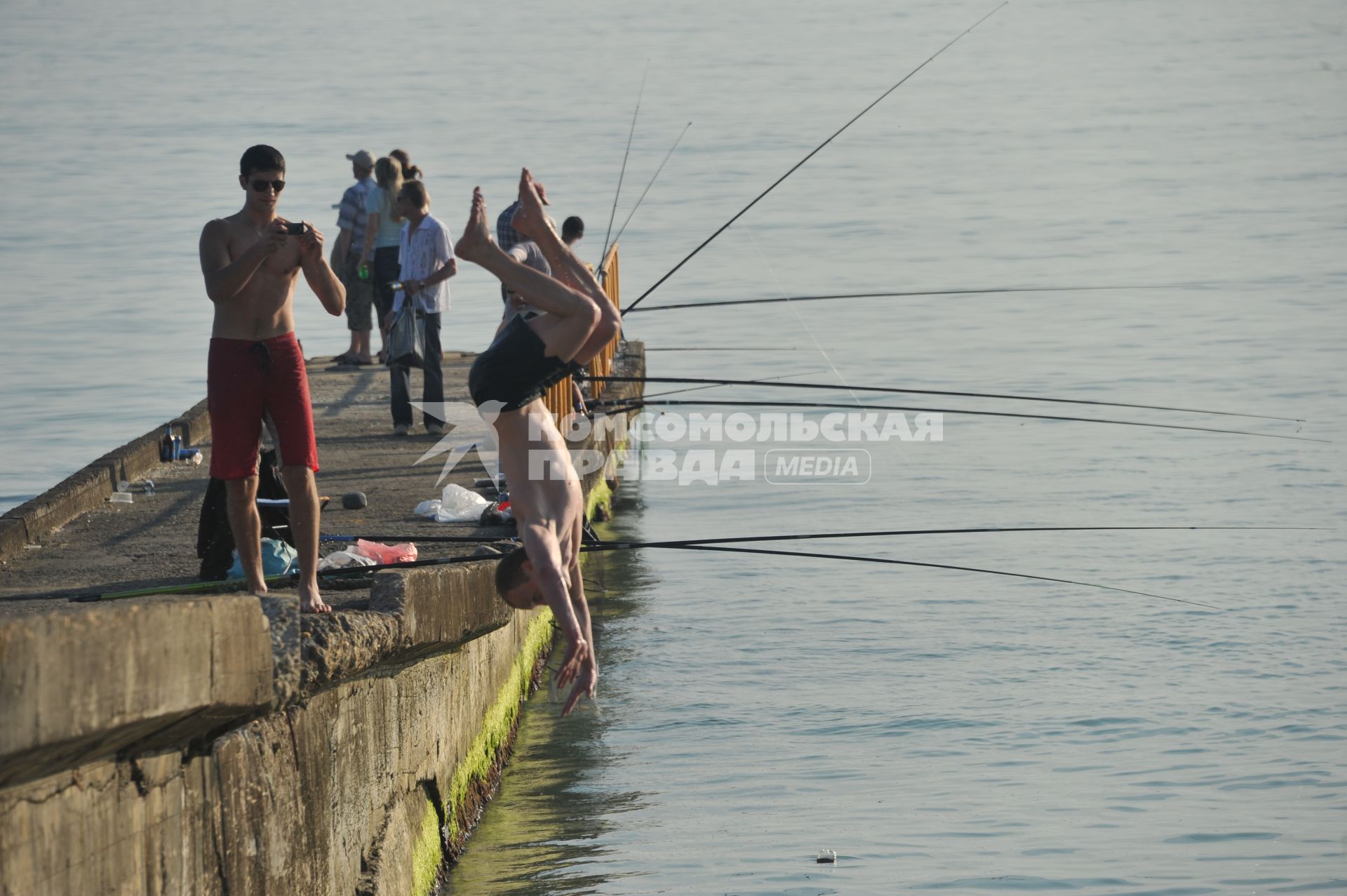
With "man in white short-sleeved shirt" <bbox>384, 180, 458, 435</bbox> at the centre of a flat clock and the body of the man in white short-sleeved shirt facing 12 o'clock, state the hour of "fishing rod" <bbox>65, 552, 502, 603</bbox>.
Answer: The fishing rod is roughly at 11 o'clock from the man in white short-sleeved shirt.

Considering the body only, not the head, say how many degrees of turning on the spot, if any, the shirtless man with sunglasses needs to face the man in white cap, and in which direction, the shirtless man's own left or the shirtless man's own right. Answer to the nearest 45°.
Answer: approximately 135° to the shirtless man's own left

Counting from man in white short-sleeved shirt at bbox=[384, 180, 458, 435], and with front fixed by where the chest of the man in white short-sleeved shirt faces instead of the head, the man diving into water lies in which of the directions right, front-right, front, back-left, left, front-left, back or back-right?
front-left

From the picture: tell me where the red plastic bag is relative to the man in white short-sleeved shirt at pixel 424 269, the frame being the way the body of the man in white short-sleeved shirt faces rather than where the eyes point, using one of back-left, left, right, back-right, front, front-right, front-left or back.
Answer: front-left

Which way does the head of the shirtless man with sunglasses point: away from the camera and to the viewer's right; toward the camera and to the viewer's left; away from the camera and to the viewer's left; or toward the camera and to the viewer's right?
toward the camera and to the viewer's right

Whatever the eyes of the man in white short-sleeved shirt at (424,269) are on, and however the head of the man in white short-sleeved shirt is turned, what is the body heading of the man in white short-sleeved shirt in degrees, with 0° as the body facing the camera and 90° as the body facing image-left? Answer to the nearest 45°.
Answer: approximately 45°

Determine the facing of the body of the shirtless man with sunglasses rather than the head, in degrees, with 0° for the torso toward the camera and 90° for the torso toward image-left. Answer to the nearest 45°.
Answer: approximately 315°

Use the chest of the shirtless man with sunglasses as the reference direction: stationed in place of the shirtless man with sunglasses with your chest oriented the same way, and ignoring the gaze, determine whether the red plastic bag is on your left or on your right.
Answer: on your left

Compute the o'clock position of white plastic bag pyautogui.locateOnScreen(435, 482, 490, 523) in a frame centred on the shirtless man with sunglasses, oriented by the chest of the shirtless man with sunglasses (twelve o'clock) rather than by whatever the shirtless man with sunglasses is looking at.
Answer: The white plastic bag is roughly at 8 o'clock from the shirtless man with sunglasses.
